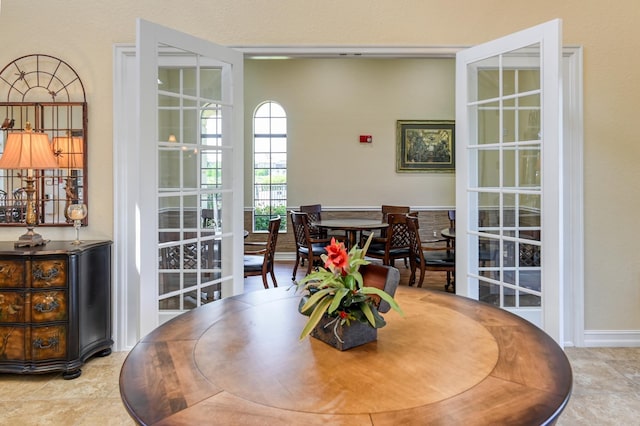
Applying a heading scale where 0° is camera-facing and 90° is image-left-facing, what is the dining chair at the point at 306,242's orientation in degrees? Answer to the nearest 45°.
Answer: approximately 225°

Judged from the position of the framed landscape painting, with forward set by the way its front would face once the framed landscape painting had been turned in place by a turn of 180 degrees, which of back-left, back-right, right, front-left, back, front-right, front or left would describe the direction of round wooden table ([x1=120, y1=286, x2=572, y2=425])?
back

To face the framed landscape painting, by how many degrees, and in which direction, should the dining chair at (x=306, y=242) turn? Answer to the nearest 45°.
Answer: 0° — it already faces it

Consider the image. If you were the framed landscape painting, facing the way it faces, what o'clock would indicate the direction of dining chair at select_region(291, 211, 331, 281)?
The dining chair is roughly at 1 o'clock from the framed landscape painting.

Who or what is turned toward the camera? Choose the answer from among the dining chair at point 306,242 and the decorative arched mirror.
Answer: the decorative arched mirror

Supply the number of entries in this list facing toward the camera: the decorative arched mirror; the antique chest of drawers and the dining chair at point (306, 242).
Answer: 2

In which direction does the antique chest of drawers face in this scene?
toward the camera

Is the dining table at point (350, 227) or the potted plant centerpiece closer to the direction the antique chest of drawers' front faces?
the potted plant centerpiece

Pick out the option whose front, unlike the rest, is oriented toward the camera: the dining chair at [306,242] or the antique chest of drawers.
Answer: the antique chest of drawers

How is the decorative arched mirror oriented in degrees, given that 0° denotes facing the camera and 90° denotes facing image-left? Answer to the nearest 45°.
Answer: approximately 0°

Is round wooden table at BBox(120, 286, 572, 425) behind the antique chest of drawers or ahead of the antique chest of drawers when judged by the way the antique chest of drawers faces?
ahead
